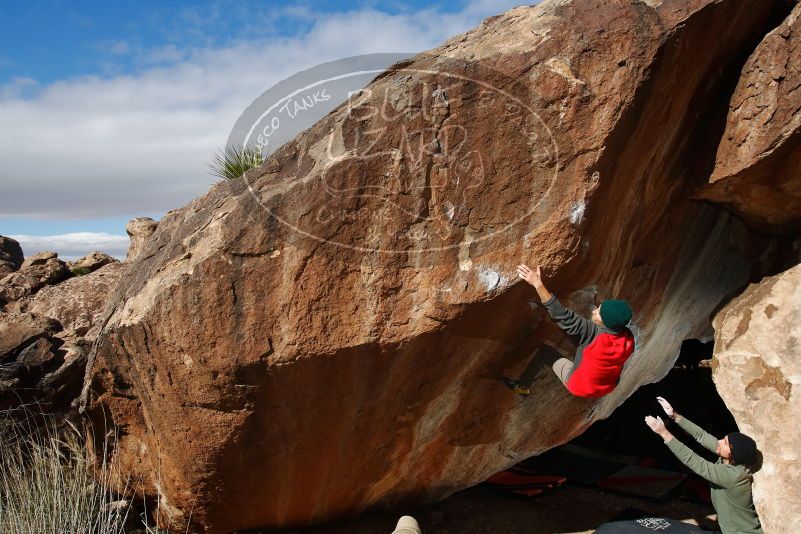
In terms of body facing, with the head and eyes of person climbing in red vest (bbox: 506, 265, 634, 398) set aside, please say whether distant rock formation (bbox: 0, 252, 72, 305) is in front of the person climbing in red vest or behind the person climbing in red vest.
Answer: in front

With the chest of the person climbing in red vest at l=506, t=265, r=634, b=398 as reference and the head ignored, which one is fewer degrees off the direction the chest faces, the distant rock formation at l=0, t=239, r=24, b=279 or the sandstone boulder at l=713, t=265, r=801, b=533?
the distant rock formation

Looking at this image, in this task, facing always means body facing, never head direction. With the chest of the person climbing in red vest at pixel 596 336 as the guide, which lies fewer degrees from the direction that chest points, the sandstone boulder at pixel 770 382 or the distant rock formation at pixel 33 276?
the distant rock formation

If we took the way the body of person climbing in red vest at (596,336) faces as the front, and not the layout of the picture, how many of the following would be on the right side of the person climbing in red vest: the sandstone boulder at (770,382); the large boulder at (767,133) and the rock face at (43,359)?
2

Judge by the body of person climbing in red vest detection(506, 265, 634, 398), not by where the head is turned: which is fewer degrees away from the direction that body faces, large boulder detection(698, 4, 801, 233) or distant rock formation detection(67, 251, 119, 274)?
the distant rock formation

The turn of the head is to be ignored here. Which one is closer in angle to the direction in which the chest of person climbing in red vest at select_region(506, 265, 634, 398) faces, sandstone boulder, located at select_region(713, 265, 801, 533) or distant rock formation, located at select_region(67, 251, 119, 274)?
the distant rock formation

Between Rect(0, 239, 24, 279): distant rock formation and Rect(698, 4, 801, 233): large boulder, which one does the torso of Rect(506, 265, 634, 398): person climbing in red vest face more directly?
the distant rock formation

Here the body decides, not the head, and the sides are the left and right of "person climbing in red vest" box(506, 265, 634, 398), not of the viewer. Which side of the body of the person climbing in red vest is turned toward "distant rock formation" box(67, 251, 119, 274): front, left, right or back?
front

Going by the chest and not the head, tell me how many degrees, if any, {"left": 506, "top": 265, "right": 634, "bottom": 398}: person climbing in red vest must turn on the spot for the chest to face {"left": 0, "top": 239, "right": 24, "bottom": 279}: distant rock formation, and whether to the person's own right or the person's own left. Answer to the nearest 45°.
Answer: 0° — they already face it

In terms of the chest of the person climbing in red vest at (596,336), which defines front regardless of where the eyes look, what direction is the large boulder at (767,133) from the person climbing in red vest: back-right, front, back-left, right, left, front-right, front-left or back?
right

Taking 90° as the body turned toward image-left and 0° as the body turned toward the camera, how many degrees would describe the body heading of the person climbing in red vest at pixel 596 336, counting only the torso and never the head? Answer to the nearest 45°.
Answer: approximately 135°

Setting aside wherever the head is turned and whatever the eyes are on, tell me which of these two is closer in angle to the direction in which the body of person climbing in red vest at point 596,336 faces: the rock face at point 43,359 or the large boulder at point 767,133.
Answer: the rock face

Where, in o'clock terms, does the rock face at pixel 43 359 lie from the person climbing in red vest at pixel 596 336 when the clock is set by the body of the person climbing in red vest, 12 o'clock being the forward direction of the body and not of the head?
The rock face is roughly at 11 o'clock from the person climbing in red vest.

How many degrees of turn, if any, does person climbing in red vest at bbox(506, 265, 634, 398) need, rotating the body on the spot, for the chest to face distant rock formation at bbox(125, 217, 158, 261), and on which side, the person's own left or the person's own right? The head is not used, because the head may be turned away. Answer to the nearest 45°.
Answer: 0° — they already face it

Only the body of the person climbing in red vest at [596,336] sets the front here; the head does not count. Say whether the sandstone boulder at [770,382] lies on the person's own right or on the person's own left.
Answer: on the person's own right
